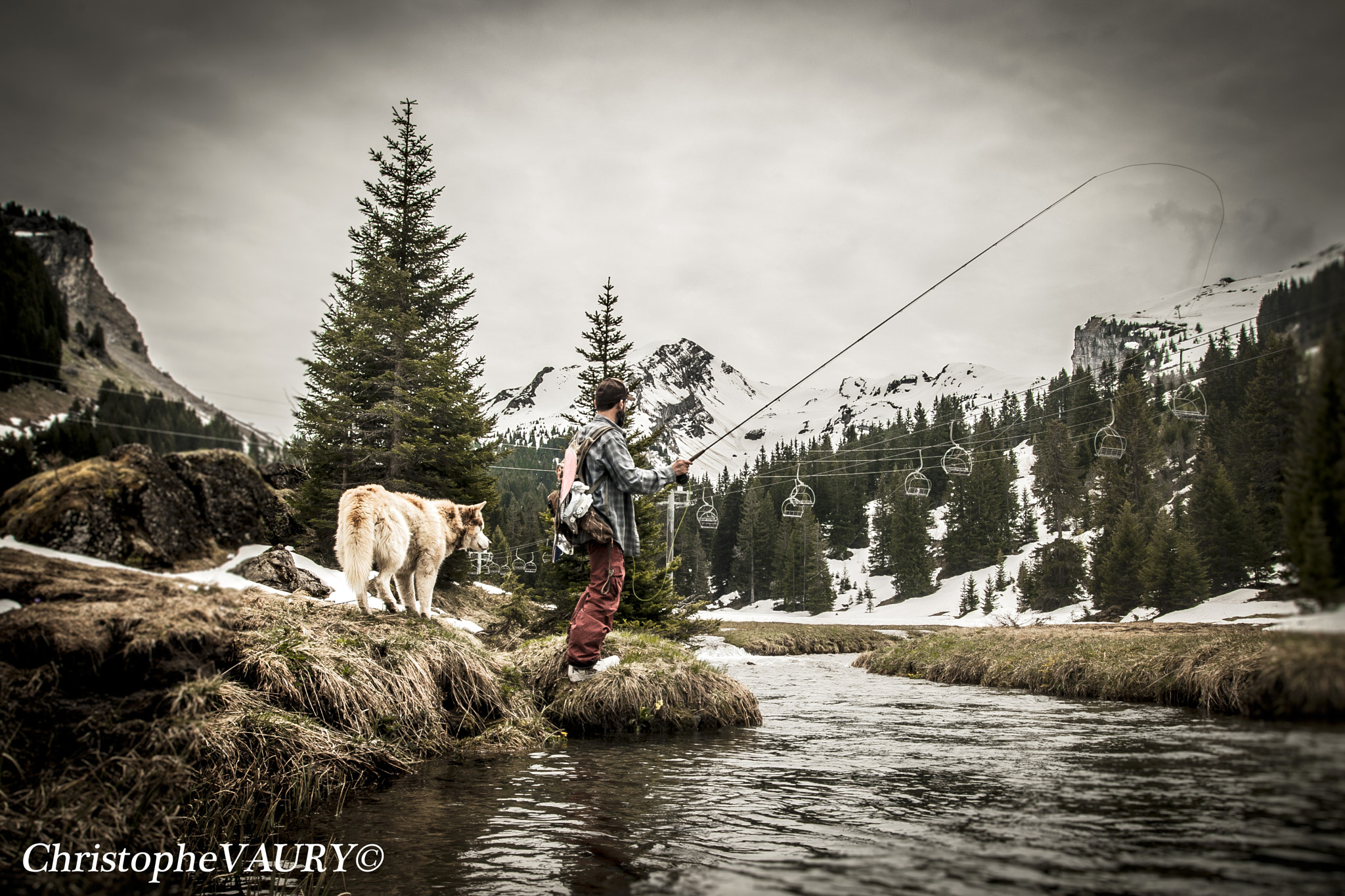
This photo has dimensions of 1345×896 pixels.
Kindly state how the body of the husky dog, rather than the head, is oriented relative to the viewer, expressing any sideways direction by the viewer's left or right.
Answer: facing away from the viewer and to the right of the viewer

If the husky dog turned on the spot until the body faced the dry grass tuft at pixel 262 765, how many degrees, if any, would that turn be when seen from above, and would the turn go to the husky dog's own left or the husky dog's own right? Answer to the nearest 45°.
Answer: approximately 135° to the husky dog's own right

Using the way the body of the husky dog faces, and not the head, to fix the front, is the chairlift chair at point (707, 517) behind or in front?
in front

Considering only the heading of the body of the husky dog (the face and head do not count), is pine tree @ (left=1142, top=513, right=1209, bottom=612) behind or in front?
in front

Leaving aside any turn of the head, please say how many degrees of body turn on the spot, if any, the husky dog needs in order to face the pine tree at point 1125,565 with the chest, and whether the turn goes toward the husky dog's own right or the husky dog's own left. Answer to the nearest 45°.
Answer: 0° — it already faces it

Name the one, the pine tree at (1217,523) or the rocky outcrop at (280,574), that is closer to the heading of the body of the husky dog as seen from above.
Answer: the pine tree

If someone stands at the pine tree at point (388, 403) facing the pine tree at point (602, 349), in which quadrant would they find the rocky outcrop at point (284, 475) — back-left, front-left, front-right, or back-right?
back-left

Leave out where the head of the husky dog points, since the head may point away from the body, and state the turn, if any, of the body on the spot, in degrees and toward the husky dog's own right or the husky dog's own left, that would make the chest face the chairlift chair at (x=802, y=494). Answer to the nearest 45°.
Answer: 0° — it already faces it
